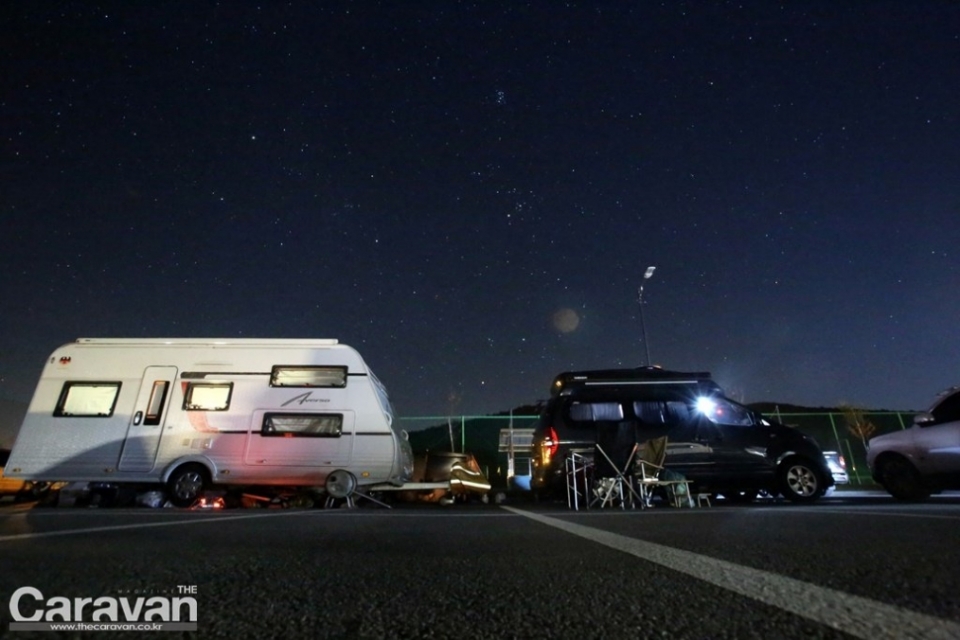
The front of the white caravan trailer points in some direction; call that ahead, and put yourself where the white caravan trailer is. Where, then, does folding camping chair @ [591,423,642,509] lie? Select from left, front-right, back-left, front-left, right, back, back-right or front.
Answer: front-right

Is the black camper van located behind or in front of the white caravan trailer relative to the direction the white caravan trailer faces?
in front

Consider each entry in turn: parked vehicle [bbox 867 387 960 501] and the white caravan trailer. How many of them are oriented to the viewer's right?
1

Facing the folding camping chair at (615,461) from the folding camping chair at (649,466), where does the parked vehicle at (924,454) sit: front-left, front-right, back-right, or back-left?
back-right

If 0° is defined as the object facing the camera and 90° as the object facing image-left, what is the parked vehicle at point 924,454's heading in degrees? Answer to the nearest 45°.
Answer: approximately 90°

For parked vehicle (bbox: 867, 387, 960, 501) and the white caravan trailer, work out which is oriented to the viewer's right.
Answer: the white caravan trailer

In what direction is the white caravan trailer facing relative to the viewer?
to the viewer's right

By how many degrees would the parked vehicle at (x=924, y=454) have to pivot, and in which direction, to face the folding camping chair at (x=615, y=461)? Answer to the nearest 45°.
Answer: approximately 45° to its left
